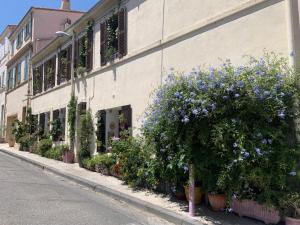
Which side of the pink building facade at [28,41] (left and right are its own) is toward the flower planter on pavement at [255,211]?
left

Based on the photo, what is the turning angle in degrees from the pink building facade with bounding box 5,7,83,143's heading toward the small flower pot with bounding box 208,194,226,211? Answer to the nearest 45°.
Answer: approximately 90° to its left

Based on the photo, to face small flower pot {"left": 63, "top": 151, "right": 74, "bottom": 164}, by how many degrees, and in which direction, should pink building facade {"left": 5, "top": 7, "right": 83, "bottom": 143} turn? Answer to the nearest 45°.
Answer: approximately 90° to its left

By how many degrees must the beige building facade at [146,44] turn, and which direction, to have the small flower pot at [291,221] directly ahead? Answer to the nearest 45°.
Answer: approximately 90° to its left

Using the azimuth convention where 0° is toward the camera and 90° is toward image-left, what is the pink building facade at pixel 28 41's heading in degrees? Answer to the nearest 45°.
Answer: approximately 90°

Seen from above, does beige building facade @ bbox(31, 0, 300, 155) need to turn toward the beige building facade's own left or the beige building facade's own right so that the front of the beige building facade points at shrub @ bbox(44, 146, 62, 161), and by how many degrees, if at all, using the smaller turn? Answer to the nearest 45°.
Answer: approximately 90° to the beige building facade's own right

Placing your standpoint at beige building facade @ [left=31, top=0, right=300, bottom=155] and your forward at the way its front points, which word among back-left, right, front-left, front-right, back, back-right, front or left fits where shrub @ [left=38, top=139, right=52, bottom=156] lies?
right

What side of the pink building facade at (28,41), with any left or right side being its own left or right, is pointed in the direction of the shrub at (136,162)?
left

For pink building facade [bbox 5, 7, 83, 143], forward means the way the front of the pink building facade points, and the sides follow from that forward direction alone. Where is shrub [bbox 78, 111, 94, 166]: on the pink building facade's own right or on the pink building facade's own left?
on the pink building facade's own left

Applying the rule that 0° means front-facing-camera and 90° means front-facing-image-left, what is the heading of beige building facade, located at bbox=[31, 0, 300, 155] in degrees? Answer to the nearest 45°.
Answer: approximately 45°
